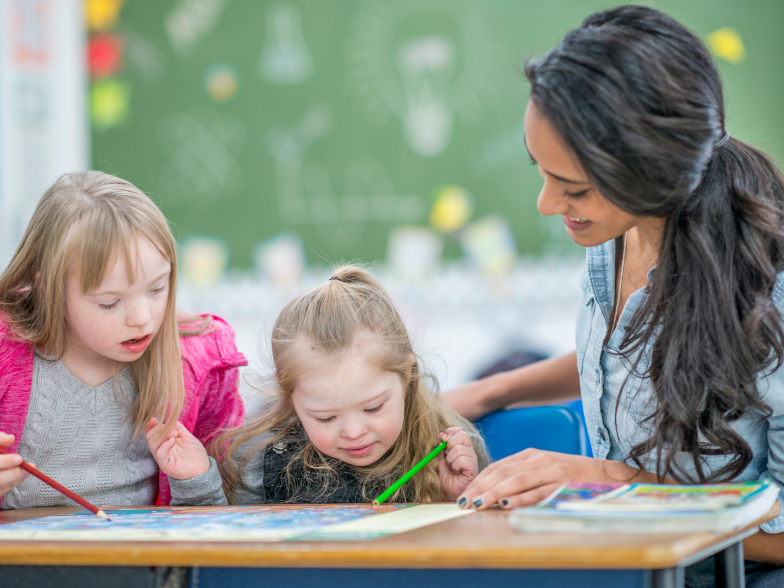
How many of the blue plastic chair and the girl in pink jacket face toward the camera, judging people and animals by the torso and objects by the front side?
2

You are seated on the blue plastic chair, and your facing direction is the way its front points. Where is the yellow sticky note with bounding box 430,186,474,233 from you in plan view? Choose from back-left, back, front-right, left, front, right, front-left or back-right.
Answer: back

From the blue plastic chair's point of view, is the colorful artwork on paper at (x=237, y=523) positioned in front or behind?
in front

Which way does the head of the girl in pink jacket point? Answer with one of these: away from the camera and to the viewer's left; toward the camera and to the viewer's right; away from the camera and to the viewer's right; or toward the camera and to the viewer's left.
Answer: toward the camera and to the viewer's right

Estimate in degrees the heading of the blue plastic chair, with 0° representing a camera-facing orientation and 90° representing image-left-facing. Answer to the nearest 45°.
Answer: approximately 0°

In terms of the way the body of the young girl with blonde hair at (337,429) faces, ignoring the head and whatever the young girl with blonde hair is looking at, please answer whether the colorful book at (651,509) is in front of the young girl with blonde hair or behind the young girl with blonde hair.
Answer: in front

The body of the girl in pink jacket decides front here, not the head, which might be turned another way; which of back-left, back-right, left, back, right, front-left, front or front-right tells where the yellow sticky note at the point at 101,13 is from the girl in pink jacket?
back
